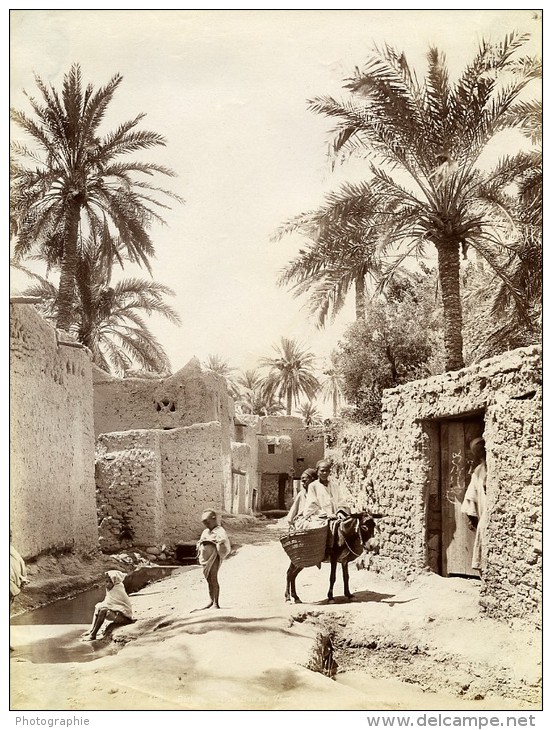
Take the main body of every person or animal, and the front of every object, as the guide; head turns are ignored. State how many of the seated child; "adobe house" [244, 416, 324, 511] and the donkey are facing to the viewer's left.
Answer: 1

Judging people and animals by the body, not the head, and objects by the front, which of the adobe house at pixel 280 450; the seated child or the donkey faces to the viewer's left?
the seated child

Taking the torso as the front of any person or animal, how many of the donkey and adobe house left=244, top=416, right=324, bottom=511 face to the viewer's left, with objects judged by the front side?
0

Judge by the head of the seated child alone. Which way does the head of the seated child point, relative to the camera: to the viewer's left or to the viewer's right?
to the viewer's left

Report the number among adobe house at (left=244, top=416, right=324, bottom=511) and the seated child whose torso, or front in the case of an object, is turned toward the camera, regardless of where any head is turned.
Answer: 1

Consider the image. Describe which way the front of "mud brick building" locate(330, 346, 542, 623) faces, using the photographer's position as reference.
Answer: facing the viewer and to the left of the viewer

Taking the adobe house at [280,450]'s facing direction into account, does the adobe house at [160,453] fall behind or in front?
in front

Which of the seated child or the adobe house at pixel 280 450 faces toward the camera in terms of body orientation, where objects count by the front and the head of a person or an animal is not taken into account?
the adobe house

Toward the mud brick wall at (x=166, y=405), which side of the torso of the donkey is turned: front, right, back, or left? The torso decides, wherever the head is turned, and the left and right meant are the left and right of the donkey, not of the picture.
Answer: back

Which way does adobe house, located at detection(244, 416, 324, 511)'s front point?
toward the camera

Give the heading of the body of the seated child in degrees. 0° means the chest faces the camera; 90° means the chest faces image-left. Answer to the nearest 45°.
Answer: approximately 90°
